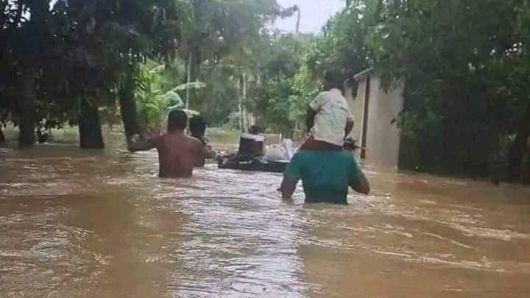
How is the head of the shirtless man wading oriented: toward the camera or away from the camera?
away from the camera

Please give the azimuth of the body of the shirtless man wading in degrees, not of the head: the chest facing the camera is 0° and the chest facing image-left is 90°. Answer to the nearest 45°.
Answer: approximately 180°

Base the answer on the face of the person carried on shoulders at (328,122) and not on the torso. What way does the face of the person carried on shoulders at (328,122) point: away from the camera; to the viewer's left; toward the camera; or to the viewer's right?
away from the camera

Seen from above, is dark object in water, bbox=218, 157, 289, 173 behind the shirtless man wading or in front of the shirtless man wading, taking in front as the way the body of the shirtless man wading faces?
in front

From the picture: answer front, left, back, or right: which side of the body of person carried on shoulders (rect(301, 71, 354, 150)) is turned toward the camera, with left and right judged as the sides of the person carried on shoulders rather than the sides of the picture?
back

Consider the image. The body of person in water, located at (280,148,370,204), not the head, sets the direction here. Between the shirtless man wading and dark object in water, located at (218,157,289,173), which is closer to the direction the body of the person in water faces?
the dark object in water

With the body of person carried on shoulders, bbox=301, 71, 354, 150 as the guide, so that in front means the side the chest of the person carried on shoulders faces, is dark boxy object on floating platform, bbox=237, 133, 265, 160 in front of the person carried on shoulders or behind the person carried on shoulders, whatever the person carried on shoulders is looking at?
in front

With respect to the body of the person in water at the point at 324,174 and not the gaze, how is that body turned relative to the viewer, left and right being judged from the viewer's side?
facing away from the viewer

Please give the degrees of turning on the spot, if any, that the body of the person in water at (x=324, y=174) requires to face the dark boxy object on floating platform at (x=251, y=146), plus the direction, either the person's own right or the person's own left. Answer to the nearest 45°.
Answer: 0° — they already face it

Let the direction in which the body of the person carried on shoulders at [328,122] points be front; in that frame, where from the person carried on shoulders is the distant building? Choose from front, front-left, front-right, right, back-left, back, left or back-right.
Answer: front
